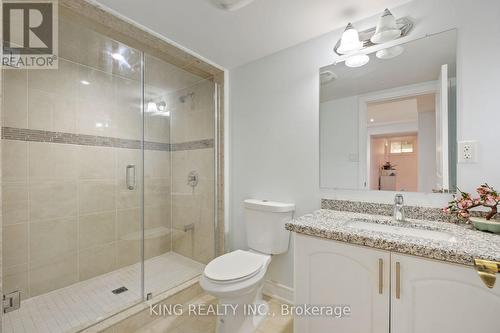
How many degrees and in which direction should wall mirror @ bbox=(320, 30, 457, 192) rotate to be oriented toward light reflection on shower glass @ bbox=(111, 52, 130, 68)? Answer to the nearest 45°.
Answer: approximately 45° to its right

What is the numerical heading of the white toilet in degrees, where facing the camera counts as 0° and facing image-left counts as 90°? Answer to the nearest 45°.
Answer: approximately 45°

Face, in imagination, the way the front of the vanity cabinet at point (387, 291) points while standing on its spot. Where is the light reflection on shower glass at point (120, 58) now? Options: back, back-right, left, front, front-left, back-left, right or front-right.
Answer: front-right

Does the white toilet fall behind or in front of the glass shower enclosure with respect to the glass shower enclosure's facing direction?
in front

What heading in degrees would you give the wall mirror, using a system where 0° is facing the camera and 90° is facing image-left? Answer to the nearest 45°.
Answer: approximately 45°

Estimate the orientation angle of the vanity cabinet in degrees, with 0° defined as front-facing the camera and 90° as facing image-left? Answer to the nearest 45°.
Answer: approximately 45°

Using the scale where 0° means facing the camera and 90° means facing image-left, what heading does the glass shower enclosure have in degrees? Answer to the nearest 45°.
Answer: approximately 315°
